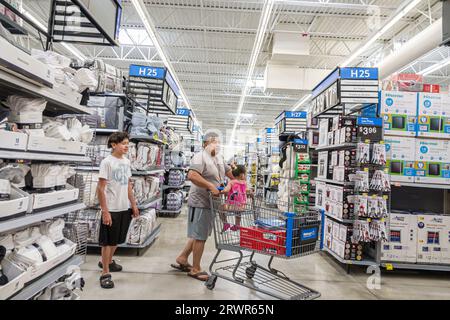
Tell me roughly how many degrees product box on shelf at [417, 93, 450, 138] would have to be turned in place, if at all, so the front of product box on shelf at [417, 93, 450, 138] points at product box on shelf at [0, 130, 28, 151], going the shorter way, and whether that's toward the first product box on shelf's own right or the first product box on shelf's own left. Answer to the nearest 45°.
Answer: approximately 45° to the first product box on shelf's own right

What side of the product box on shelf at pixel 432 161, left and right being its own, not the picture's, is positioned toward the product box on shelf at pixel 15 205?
front

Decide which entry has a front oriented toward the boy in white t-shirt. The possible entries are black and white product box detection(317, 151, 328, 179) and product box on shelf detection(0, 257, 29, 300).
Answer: the black and white product box

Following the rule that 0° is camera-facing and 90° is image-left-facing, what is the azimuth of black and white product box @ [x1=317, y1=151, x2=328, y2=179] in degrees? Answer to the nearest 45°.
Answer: approximately 45°

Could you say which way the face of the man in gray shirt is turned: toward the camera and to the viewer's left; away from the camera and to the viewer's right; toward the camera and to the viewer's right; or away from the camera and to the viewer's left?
toward the camera and to the viewer's right

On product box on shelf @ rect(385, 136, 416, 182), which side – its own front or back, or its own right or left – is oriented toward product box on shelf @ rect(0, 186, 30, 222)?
front

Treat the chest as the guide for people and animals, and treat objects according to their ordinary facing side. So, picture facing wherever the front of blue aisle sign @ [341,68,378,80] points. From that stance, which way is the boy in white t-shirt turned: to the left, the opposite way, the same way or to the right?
to the left

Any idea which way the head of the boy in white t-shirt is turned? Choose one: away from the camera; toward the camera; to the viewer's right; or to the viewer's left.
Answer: to the viewer's right
